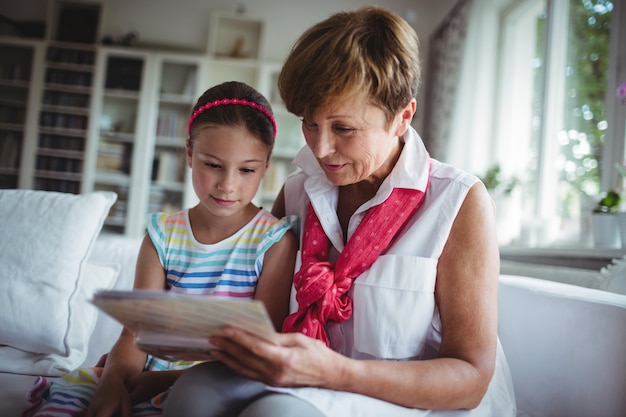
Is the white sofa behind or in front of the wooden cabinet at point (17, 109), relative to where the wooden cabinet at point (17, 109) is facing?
in front

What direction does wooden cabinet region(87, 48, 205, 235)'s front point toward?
toward the camera

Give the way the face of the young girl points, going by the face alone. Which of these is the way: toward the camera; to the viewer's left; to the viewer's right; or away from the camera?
toward the camera

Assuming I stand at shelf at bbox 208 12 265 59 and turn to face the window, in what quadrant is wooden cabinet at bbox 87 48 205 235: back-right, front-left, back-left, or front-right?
back-right

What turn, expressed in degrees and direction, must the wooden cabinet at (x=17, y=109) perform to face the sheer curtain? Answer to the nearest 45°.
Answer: approximately 45° to its left

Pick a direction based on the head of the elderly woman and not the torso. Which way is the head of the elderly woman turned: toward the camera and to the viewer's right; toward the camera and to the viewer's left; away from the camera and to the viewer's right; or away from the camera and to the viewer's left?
toward the camera and to the viewer's left

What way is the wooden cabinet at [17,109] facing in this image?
toward the camera

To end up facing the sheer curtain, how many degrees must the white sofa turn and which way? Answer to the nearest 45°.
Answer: approximately 180°

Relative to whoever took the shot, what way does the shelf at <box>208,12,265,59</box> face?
facing the viewer

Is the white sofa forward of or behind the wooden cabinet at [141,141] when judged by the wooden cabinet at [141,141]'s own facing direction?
forward

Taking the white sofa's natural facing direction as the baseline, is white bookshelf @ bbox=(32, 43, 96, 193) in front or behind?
behind

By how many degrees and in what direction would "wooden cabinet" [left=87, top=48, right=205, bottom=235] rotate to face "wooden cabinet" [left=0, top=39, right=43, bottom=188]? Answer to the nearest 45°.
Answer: approximately 90° to its right

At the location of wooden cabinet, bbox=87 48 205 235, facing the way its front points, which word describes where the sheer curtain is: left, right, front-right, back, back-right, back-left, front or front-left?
front-left

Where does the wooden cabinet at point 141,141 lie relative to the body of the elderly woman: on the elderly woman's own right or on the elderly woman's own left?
on the elderly woman's own right

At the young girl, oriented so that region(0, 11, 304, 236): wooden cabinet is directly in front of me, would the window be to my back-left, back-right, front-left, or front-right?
front-right

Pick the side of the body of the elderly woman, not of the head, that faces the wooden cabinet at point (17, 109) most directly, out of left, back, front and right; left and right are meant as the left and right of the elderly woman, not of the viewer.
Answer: right

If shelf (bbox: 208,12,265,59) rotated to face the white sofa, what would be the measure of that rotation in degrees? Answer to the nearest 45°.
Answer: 0° — it already faces it

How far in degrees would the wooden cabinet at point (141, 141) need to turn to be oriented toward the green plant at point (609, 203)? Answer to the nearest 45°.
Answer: approximately 45° to its left
